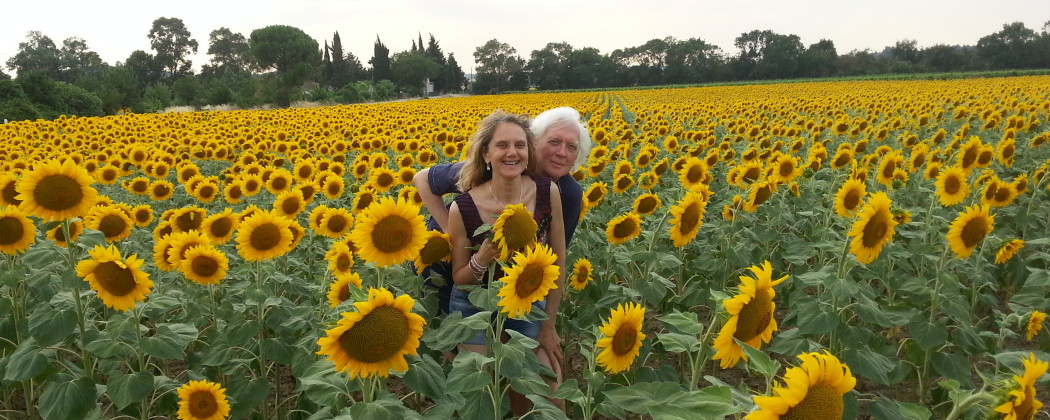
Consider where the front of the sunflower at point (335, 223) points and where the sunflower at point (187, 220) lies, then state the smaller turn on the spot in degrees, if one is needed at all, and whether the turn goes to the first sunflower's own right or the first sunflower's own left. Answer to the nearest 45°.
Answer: approximately 90° to the first sunflower's own right

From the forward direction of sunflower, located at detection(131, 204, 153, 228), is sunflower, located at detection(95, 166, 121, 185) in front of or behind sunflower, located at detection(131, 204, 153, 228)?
behind

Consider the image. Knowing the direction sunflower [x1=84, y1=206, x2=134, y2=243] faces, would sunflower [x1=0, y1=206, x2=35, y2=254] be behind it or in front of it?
in front

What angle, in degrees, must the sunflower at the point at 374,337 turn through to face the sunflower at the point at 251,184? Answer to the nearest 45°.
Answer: approximately 180°

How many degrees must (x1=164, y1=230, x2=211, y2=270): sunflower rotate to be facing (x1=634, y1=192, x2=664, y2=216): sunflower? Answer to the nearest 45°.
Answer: approximately 90° to its left

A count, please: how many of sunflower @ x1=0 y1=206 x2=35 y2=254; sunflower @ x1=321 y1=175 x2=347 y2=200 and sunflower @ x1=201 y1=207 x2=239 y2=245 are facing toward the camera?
3

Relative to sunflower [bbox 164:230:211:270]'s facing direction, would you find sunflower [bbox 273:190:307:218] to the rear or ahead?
to the rear

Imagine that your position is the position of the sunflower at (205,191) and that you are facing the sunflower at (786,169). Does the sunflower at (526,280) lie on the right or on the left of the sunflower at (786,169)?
right

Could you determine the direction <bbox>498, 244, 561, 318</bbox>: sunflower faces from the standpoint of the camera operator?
facing the viewer and to the right of the viewer

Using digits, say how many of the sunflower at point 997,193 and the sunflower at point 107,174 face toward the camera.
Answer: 2

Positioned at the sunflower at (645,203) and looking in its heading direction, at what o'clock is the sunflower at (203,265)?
the sunflower at (203,265) is roughly at 2 o'clock from the sunflower at (645,203).

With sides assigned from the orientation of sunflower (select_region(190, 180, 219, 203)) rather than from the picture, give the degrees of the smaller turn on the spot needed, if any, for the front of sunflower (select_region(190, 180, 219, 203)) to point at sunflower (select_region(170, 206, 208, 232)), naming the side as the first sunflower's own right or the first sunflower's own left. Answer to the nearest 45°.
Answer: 0° — it already faces it
